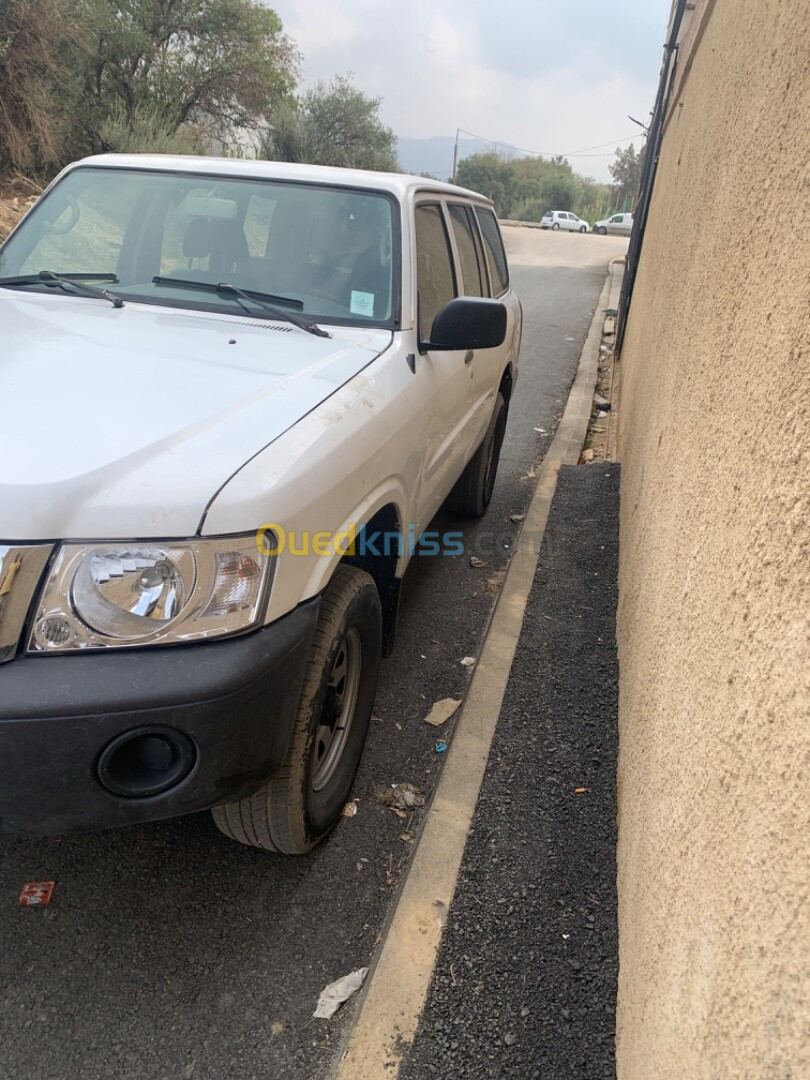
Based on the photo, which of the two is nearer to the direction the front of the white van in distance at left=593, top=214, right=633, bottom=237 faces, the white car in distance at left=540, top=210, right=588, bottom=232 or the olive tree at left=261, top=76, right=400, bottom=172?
the white car in distance

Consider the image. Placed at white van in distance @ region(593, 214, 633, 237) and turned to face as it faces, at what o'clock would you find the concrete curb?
The concrete curb is roughly at 9 o'clock from the white van in distance.

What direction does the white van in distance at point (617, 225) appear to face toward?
to the viewer's left

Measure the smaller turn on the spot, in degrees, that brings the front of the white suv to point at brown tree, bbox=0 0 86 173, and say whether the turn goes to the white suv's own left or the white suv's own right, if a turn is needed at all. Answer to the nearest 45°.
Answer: approximately 135° to the white suv's own right

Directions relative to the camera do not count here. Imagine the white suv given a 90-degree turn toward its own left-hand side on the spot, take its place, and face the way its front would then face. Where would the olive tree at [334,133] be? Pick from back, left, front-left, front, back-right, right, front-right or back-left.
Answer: back-left

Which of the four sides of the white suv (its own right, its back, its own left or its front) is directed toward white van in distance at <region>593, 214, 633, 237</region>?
back

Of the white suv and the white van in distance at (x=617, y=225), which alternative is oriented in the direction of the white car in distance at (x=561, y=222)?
the white van in distance at (x=617, y=225)

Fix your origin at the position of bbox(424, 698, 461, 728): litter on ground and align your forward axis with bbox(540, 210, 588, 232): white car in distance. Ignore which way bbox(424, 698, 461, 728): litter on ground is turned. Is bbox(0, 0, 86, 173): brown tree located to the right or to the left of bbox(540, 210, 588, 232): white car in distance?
left

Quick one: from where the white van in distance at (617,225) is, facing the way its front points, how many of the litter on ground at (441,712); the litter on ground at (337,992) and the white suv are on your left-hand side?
3

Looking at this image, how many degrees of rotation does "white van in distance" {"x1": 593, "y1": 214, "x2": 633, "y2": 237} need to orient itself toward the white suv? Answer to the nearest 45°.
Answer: approximately 90° to its left

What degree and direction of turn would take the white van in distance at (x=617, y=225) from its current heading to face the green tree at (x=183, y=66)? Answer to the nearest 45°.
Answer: approximately 90° to its left
